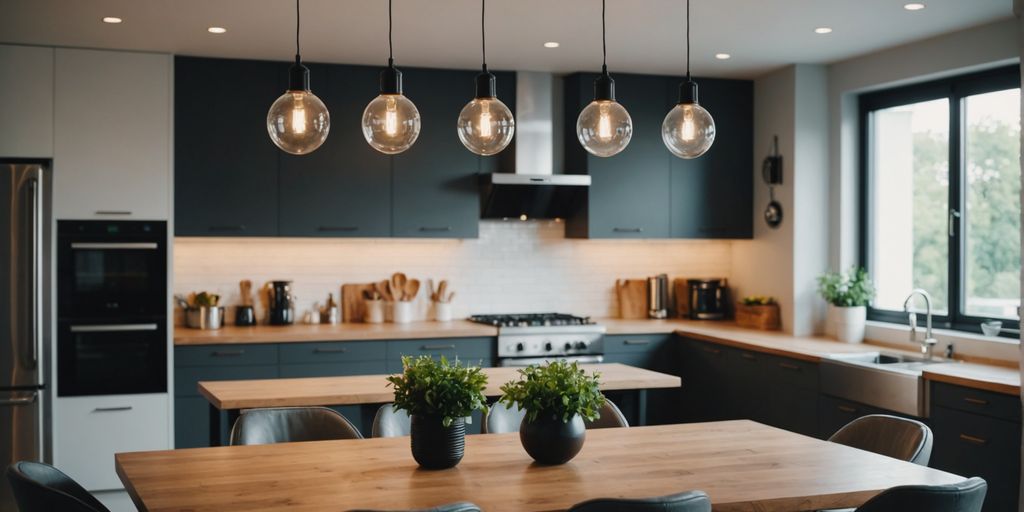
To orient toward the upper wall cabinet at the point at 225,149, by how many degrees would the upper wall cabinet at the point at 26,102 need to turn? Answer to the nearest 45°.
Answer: approximately 90° to its left

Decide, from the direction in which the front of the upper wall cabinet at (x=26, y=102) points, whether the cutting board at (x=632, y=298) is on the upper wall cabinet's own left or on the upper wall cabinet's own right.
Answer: on the upper wall cabinet's own left

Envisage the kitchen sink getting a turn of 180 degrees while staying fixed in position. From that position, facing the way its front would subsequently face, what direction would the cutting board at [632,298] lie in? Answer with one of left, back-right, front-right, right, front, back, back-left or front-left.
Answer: left

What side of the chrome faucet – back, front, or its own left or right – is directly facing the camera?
left

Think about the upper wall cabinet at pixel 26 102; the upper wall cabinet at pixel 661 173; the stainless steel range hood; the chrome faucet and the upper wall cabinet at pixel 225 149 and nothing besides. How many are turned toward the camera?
4

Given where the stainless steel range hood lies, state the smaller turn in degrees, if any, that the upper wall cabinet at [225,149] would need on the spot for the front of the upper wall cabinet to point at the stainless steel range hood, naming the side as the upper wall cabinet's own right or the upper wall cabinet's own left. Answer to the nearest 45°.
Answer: approximately 90° to the upper wall cabinet's own left

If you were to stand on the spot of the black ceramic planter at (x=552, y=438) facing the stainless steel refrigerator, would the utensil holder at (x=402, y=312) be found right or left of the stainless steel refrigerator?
right

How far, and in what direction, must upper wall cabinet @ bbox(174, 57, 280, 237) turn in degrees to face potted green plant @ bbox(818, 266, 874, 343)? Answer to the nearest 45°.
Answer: approximately 90° to its left

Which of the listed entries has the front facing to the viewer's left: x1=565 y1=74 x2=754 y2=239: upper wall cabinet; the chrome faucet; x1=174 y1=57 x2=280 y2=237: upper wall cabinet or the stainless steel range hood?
the chrome faucet

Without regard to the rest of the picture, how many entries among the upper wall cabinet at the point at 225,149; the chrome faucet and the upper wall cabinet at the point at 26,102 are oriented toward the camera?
2

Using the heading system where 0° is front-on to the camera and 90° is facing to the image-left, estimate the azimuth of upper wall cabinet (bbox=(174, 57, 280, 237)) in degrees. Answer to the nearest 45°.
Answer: approximately 0°

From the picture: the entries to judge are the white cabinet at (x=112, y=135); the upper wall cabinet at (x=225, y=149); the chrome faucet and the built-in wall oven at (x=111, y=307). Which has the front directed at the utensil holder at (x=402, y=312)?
the chrome faucet
